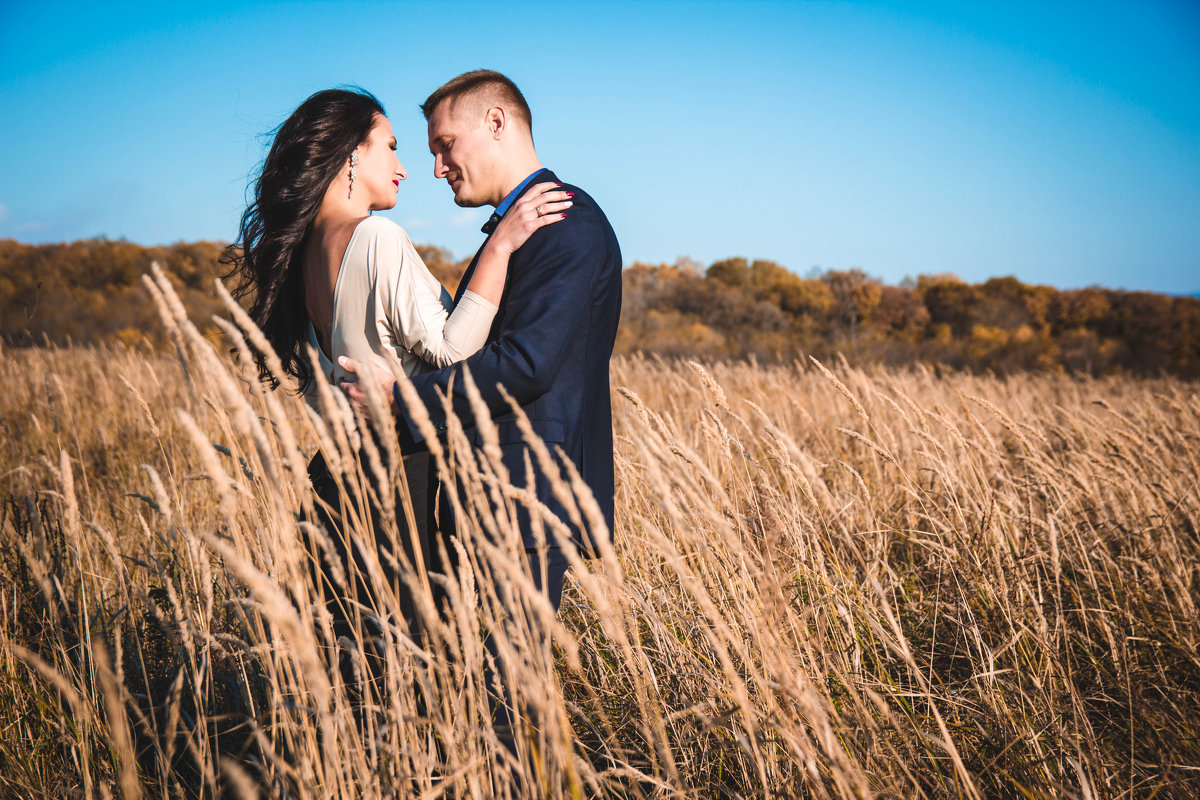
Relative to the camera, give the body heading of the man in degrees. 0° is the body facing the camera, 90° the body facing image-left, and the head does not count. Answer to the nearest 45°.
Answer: approximately 90°

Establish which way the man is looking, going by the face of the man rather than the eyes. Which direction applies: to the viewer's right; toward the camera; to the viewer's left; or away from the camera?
to the viewer's left

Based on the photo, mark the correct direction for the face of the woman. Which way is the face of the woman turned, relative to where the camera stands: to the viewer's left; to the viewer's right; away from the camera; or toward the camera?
to the viewer's right
